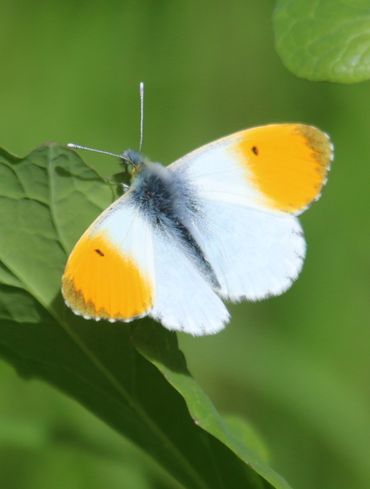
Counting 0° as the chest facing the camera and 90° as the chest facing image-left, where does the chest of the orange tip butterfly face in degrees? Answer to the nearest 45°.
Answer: approximately 135°
